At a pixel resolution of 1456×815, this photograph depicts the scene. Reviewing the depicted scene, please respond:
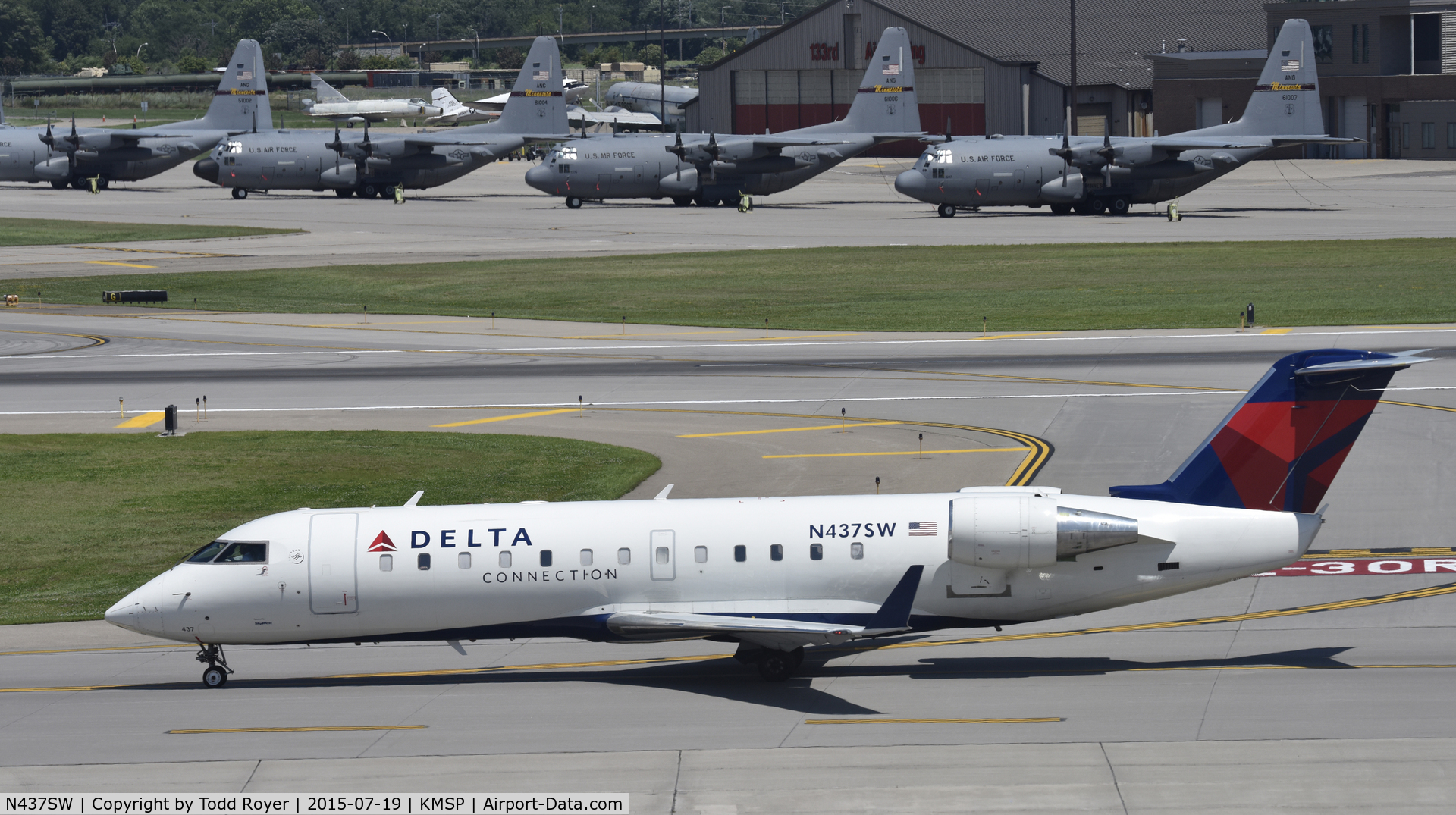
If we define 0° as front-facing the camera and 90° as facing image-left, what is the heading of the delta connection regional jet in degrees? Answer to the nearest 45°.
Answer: approximately 90°
